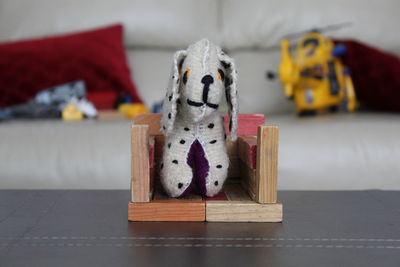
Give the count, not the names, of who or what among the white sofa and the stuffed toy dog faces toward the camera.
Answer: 2

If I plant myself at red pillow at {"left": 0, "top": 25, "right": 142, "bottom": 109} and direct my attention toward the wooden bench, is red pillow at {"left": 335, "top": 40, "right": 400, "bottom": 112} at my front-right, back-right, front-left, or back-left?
front-left

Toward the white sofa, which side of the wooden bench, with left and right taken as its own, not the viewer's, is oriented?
back

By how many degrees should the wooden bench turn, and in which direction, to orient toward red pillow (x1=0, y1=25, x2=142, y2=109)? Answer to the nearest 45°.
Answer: approximately 135° to its right

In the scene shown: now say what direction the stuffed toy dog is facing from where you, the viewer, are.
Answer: facing the viewer

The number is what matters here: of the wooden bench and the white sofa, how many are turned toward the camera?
2

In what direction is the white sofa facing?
toward the camera

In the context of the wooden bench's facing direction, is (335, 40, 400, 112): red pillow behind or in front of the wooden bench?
behind

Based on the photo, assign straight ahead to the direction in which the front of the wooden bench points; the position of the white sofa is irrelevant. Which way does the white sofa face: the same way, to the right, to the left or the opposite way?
the same way

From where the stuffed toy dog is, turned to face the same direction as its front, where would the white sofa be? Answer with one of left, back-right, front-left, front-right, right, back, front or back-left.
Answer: back

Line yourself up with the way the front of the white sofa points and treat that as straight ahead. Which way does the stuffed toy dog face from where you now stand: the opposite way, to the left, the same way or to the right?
the same way

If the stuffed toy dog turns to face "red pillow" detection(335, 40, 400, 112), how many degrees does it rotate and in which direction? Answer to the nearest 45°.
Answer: approximately 135° to its left
